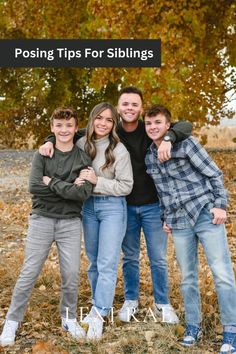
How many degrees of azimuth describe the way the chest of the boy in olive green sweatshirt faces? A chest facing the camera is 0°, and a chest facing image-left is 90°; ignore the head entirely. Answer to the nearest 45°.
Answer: approximately 0°
